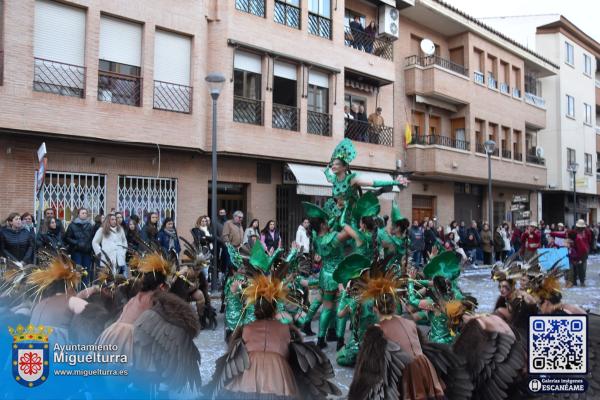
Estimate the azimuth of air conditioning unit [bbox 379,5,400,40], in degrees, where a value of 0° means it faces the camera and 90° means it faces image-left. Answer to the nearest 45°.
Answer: approximately 315°

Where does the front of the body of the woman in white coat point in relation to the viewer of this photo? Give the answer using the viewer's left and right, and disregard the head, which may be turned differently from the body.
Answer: facing the viewer and to the right of the viewer

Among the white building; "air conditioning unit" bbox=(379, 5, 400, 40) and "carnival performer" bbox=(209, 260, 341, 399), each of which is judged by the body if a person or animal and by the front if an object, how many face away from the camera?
1

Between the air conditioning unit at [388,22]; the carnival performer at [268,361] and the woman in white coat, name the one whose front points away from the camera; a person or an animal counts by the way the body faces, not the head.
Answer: the carnival performer

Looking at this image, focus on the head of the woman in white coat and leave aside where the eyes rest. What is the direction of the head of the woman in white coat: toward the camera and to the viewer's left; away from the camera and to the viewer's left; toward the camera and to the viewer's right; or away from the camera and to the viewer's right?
toward the camera and to the viewer's right

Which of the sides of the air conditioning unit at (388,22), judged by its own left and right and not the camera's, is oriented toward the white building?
left

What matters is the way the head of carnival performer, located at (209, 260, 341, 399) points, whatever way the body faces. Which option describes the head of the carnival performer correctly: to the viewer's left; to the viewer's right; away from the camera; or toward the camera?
away from the camera

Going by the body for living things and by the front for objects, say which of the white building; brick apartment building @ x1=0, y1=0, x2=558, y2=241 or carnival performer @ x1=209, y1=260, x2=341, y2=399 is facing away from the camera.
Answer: the carnival performer

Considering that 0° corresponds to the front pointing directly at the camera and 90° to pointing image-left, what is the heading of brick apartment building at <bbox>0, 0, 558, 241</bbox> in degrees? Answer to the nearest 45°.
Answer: approximately 315°

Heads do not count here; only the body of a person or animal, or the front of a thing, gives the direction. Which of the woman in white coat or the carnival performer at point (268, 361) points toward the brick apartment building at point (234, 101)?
the carnival performer

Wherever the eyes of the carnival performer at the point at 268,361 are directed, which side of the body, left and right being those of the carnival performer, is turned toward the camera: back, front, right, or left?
back

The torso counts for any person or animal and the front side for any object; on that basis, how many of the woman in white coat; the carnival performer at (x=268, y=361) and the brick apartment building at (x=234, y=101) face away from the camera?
1

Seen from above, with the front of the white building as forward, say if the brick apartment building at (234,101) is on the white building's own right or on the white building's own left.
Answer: on the white building's own right
